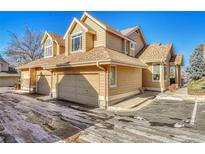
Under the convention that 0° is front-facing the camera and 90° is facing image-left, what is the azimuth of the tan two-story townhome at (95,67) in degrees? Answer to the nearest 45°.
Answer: approximately 45°

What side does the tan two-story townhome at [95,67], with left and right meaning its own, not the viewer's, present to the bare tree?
right
